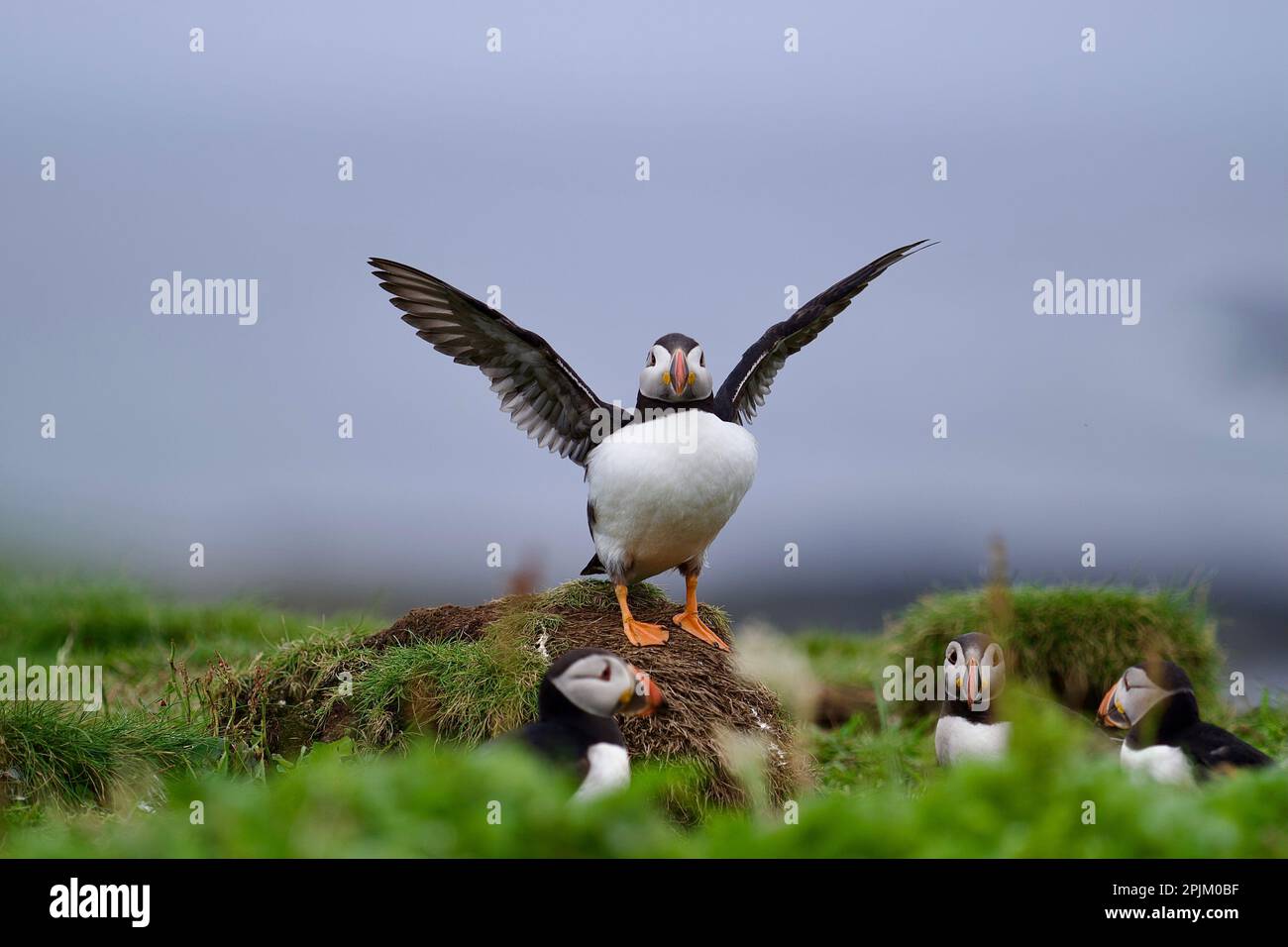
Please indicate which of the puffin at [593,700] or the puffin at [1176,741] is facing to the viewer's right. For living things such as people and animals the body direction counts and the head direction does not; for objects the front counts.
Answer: the puffin at [593,700]

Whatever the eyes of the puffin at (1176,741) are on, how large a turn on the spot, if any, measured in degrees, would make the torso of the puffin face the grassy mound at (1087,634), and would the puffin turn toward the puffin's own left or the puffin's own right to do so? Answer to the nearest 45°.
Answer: approximately 90° to the puffin's own right

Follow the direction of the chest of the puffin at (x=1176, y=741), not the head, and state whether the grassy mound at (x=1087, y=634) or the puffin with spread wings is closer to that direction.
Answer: the puffin with spread wings

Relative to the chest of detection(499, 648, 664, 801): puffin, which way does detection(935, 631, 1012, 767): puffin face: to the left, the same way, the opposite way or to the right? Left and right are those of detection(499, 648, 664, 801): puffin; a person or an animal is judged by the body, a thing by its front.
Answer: to the right

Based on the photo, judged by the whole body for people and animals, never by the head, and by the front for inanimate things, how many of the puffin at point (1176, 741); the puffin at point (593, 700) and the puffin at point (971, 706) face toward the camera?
1

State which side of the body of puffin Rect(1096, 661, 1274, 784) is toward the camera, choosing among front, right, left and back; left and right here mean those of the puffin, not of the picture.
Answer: left

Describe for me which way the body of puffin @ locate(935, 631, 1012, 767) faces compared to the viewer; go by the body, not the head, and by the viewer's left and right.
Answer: facing the viewer

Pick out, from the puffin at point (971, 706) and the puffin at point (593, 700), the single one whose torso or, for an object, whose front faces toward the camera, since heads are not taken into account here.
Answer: the puffin at point (971, 706)

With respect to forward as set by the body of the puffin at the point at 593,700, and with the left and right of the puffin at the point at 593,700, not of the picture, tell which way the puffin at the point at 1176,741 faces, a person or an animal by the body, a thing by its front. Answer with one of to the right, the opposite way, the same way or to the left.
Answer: the opposite way

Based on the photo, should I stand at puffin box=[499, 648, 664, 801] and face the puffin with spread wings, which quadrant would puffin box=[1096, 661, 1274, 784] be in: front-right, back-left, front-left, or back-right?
front-right

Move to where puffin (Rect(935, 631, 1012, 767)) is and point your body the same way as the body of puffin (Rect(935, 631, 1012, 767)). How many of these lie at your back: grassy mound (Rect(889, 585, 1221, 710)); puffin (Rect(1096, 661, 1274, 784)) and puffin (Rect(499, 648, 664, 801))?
1

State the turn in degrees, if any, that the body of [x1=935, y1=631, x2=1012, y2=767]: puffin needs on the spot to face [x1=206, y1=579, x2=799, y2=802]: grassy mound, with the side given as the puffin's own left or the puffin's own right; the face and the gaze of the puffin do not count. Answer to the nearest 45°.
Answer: approximately 90° to the puffin's own right

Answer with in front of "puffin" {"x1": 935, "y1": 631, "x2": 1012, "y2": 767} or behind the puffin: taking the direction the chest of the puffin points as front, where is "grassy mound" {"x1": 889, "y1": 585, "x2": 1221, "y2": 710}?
behind

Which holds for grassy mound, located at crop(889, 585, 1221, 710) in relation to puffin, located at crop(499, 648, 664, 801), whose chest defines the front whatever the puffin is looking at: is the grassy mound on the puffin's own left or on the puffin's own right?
on the puffin's own left

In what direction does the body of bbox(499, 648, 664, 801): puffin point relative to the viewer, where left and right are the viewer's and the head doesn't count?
facing to the right of the viewer
